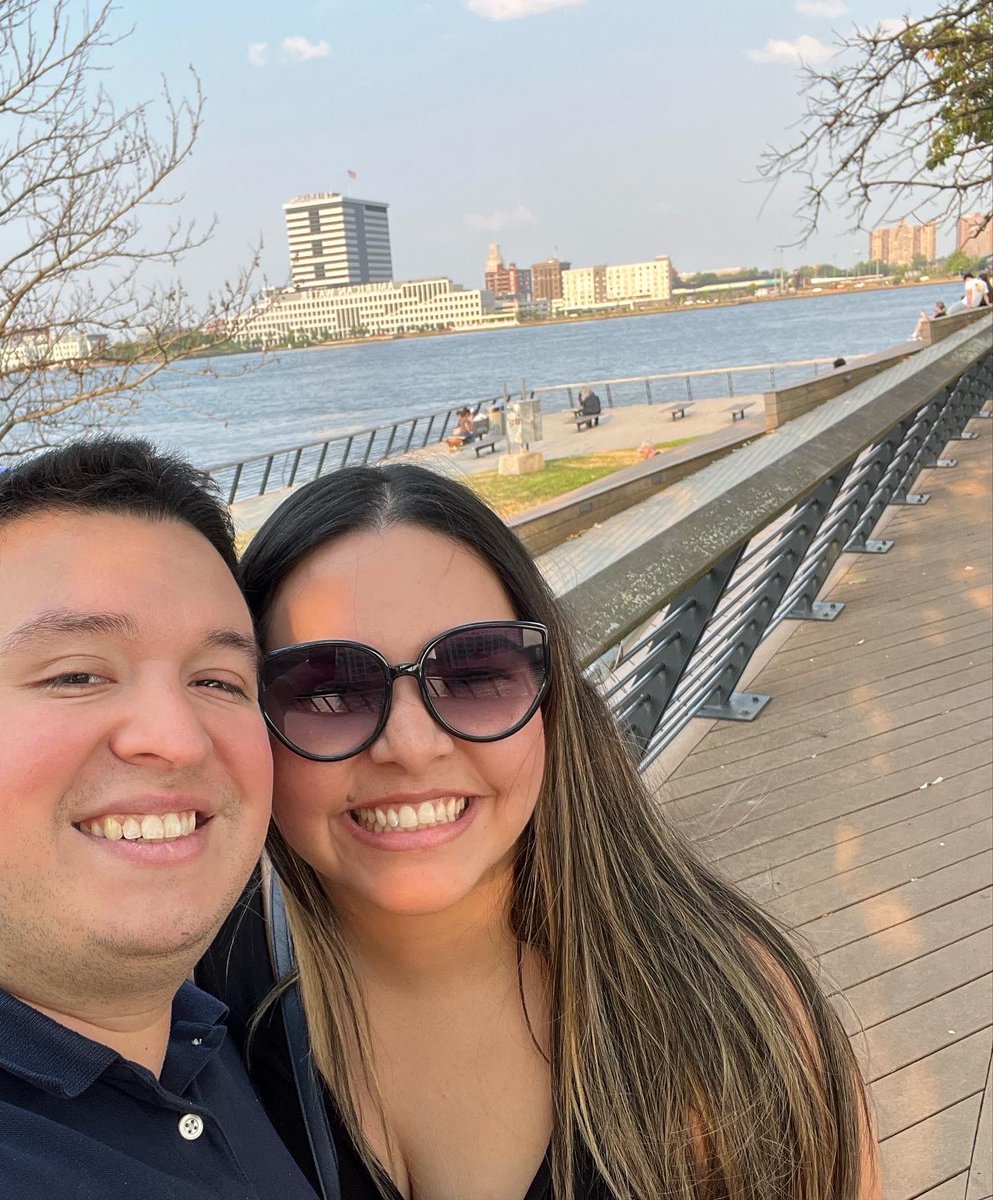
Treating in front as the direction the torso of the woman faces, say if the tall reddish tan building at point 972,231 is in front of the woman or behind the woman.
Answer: behind

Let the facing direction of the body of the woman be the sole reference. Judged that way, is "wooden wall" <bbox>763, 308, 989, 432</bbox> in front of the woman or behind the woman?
behind

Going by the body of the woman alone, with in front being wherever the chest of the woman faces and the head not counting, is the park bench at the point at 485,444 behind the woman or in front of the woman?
behind

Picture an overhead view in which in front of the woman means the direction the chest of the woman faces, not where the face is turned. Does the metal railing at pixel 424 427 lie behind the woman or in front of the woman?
behind

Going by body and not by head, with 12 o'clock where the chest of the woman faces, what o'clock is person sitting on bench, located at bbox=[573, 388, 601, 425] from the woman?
The person sitting on bench is roughly at 6 o'clock from the woman.

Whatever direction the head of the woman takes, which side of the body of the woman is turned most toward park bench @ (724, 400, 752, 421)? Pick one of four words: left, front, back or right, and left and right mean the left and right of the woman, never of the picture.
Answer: back

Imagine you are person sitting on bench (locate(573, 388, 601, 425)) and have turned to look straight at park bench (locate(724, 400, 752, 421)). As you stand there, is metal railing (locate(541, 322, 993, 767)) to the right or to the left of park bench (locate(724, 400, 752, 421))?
right

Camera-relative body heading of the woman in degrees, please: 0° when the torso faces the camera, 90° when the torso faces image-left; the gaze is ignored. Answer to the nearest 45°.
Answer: approximately 0°

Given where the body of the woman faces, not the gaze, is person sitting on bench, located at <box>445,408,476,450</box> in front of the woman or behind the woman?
behind

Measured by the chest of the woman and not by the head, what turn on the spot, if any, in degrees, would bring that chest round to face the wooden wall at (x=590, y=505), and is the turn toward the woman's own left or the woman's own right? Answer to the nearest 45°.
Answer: approximately 180°
